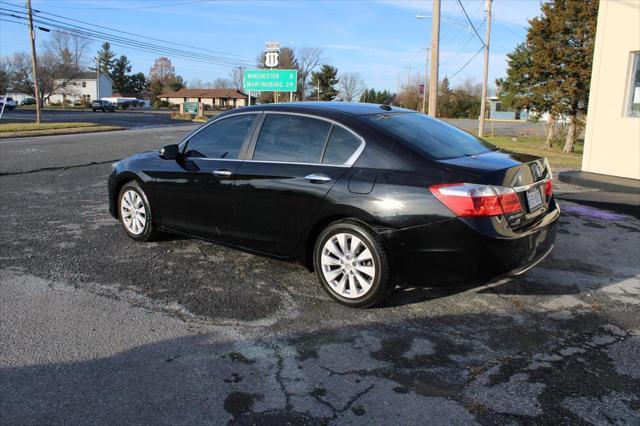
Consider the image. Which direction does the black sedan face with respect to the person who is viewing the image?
facing away from the viewer and to the left of the viewer

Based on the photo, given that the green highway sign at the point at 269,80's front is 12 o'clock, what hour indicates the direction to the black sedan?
The black sedan is roughly at 12 o'clock from the green highway sign.

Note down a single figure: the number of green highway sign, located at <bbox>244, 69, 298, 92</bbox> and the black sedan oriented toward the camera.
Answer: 1

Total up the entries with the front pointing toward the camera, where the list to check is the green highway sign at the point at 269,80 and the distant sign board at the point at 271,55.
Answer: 2

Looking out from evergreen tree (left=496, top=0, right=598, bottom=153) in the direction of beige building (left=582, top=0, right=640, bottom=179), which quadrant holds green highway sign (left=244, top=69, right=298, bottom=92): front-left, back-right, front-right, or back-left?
back-right

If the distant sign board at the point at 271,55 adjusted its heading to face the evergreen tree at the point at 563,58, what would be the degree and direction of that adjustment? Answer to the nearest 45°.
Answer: approximately 90° to its left

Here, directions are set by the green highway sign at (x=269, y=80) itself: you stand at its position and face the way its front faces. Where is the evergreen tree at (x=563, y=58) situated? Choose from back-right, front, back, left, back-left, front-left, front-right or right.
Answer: front-left

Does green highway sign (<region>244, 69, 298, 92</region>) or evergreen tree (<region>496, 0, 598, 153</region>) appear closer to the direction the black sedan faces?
the green highway sign

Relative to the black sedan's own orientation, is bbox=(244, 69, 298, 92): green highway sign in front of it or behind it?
in front
